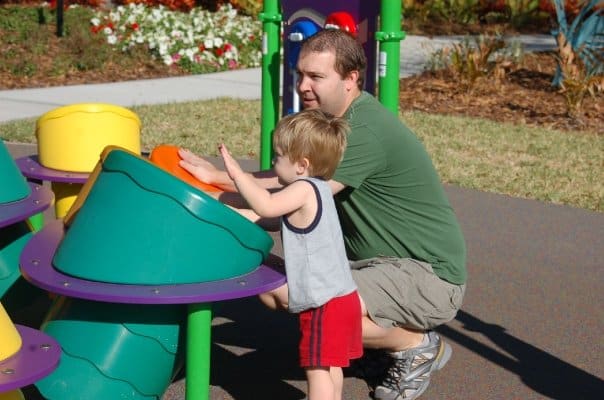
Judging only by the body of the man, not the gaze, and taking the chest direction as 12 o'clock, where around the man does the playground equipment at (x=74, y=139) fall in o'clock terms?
The playground equipment is roughly at 1 o'clock from the man.

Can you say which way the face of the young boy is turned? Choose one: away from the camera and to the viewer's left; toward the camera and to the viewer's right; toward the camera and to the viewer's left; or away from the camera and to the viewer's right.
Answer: away from the camera and to the viewer's left

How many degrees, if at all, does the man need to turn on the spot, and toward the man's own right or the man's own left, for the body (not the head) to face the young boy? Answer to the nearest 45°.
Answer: approximately 45° to the man's own left

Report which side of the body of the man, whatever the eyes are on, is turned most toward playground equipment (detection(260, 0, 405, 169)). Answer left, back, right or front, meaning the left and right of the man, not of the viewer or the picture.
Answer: right

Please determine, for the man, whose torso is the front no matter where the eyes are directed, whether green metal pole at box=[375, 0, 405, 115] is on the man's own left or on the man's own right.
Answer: on the man's own right

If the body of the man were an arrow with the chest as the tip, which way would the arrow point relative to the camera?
to the viewer's left

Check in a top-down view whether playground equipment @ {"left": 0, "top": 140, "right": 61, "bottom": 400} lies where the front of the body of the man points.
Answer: yes
